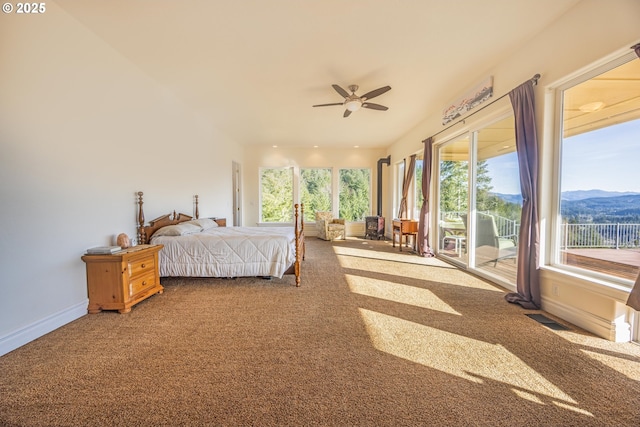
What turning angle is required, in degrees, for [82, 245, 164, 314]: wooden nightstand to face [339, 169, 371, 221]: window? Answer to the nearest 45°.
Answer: approximately 45° to its left

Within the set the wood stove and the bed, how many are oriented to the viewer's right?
1

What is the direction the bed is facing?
to the viewer's right

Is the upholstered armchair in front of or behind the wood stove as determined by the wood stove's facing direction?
in front

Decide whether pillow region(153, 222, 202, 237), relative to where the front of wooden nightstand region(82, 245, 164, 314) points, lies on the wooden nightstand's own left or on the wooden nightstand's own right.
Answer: on the wooden nightstand's own left

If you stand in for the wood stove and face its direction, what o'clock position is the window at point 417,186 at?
The window is roughly at 9 o'clock from the wood stove.

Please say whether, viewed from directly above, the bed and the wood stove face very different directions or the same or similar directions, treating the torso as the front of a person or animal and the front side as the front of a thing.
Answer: very different directions

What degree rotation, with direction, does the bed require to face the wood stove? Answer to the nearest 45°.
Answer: approximately 45° to its left

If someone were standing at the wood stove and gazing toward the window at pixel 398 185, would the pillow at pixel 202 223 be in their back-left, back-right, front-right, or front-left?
back-right

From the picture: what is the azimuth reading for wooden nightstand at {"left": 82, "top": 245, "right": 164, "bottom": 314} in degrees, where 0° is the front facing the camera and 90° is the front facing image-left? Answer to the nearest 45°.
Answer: approximately 315°
